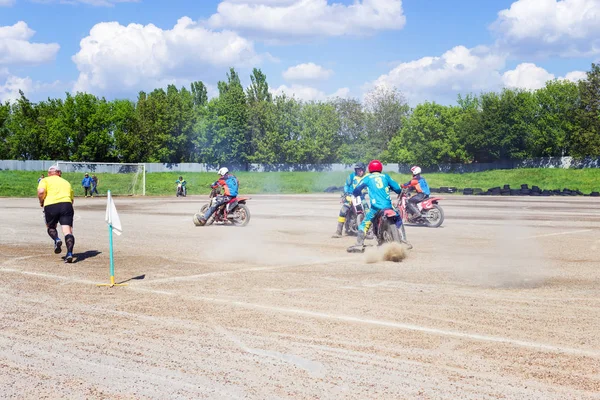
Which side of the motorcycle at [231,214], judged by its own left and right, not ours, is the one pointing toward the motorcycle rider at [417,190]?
back

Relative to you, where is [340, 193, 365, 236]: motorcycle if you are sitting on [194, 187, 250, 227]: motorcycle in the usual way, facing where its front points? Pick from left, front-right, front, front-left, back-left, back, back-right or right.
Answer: back-left

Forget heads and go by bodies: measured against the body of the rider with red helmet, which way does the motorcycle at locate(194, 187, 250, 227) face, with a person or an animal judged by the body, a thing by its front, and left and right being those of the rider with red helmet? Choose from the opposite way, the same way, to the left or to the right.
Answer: to the left

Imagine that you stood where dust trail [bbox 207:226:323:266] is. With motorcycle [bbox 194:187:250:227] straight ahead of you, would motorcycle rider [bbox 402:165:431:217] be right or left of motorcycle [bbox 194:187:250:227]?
right

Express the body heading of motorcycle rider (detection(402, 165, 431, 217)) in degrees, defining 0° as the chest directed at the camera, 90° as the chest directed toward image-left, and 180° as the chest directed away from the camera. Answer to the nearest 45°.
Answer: approximately 90°

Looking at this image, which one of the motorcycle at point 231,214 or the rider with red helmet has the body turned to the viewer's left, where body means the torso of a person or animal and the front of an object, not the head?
the motorcycle

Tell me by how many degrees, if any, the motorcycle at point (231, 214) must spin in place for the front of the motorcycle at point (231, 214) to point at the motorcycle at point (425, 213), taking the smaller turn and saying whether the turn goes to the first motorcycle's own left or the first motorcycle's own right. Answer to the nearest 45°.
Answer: approximately 180°

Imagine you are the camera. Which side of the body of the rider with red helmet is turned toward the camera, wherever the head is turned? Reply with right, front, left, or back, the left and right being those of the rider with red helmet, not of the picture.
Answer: back

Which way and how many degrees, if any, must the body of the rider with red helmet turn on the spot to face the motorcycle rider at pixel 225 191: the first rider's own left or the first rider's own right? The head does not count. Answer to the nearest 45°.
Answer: approximately 45° to the first rider's own left

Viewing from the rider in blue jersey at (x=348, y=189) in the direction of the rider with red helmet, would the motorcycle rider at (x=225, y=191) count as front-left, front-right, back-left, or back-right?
back-right

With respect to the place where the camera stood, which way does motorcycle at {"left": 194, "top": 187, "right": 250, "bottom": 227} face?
facing to the left of the viewer

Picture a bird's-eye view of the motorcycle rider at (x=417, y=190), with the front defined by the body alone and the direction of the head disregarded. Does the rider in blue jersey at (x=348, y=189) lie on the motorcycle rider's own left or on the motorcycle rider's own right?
on the motorcycle rider's own left

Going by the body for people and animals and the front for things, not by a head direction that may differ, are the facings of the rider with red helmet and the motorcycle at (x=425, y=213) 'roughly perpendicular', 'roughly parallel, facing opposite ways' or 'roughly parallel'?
roughly perpendicular

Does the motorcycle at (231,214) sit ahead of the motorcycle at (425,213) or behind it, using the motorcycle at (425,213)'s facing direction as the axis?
ahead

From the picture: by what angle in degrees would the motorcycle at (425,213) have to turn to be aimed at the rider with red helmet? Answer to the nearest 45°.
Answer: approximately 90° to its left

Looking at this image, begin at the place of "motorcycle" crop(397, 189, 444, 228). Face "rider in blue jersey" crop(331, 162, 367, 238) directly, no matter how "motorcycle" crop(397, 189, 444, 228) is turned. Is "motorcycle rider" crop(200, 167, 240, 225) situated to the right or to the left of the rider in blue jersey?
right

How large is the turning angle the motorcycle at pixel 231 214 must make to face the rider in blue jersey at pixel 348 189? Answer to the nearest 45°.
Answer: approximately 135° to its left
